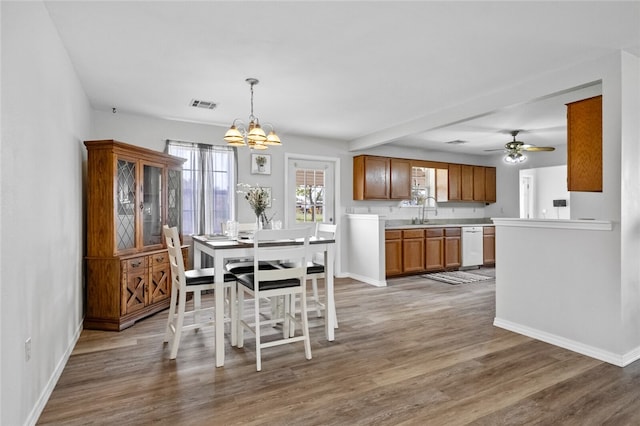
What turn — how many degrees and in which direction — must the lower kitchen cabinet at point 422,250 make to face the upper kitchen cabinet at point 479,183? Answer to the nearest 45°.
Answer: approximately 90° to its left

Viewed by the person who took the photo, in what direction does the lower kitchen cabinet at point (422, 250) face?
facing the viewer and to the right of the viewer

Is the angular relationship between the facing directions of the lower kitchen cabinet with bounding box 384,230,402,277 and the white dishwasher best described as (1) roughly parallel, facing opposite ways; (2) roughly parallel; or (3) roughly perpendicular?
roughly parallel

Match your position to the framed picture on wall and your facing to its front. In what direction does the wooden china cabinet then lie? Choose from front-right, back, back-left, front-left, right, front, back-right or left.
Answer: front-right

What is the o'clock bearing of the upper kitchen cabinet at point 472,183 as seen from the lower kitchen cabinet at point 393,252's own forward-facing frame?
The upper kitchen cabinet is roughly at 9 o'clock from the lower kitchen cabinet.

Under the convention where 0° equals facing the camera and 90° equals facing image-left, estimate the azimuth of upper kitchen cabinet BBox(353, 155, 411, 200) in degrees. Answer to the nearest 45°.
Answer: approximately 315°

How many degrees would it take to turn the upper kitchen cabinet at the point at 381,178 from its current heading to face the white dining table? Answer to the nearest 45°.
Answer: approximately 45° to its right

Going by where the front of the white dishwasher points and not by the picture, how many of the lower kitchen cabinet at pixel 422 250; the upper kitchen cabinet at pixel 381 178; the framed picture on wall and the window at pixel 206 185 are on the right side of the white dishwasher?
4

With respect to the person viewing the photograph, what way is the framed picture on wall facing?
facing the viewer

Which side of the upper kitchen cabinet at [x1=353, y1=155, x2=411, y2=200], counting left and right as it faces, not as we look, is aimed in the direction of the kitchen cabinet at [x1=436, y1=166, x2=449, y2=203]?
left

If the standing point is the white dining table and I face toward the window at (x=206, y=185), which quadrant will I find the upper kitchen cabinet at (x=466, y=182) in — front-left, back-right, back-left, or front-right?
front-right

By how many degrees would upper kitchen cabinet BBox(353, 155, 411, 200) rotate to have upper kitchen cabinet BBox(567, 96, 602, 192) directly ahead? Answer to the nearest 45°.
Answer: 0° — it already faces it

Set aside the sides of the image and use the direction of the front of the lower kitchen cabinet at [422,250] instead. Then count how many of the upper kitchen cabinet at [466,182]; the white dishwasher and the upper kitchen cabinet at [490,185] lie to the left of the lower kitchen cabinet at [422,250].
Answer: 3

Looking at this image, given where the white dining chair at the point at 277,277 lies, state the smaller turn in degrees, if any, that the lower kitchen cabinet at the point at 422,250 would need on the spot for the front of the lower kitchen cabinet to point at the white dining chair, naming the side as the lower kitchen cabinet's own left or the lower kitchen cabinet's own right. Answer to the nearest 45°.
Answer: approximately 45° to the lower kitchen cabinet's own right

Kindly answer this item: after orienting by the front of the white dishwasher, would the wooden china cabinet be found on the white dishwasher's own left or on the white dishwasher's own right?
on the white dishwasher's own right
